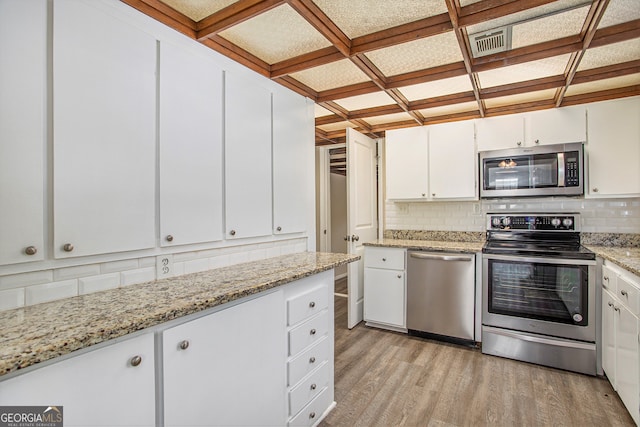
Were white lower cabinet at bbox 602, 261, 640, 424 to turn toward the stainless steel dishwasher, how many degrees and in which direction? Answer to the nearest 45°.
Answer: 0° — it already faces it

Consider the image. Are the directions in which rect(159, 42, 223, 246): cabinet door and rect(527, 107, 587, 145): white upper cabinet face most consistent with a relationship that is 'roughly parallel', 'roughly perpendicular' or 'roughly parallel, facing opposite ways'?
roughly perpendicular

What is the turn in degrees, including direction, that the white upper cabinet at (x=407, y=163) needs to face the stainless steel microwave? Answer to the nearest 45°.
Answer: approximately 90° to its left

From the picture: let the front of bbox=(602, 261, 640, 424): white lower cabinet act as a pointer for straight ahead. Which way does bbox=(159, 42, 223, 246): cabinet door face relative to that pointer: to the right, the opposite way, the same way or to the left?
the opposite way

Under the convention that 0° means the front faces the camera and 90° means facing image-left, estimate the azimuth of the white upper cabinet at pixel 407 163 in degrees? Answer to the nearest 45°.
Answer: approximately 0°

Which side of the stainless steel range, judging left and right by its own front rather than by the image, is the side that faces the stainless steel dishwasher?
right

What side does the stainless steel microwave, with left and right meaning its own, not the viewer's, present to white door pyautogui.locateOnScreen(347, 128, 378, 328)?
right

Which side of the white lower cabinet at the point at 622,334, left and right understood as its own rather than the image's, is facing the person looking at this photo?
left

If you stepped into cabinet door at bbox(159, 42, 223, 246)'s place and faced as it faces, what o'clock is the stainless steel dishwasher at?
The stainless steel dishwasher is roughly at 10 o'clock from the cabinet door.

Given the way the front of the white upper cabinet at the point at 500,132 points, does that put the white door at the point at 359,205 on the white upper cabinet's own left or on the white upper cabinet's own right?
on the white upper cabinet's own right

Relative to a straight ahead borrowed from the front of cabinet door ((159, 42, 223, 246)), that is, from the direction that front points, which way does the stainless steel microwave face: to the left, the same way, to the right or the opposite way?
to the right

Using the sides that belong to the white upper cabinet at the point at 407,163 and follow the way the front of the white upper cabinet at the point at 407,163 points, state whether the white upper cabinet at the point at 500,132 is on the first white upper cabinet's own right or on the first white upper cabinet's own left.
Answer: on the first white upper cabinet's own left
